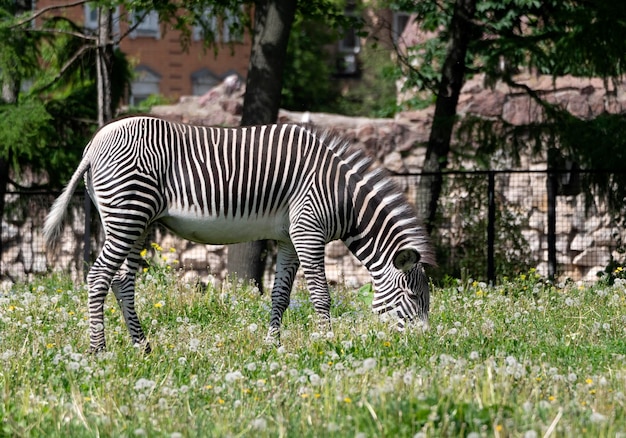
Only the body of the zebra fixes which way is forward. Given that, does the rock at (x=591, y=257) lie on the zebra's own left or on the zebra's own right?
on the zebra's own left

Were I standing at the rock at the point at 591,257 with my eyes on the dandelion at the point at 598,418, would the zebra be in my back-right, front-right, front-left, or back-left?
front-right

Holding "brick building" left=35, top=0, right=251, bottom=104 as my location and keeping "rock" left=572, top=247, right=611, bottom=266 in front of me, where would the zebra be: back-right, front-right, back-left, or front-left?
front-right

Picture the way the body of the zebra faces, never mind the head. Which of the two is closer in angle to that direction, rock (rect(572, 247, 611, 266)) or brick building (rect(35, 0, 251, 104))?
the rock

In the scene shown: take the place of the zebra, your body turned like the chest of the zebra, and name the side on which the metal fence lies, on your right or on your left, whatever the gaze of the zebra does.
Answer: on your left

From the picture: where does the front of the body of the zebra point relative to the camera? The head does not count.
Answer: to the viewer's right

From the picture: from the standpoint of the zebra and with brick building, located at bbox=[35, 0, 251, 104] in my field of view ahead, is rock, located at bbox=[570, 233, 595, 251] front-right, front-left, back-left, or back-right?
front-right

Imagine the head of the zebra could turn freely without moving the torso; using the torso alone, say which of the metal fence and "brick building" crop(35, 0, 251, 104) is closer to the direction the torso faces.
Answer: the metal fence

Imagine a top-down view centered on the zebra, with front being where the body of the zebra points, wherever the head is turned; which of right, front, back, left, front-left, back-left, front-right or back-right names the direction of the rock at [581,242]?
front-left

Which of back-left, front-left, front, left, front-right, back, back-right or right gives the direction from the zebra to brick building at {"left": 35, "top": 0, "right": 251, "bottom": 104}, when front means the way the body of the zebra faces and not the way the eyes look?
left

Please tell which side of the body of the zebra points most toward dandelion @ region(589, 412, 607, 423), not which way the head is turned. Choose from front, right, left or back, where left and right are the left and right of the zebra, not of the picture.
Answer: right

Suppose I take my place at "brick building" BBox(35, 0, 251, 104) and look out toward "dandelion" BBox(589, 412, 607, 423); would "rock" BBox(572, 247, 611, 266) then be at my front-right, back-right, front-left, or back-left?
front-left
